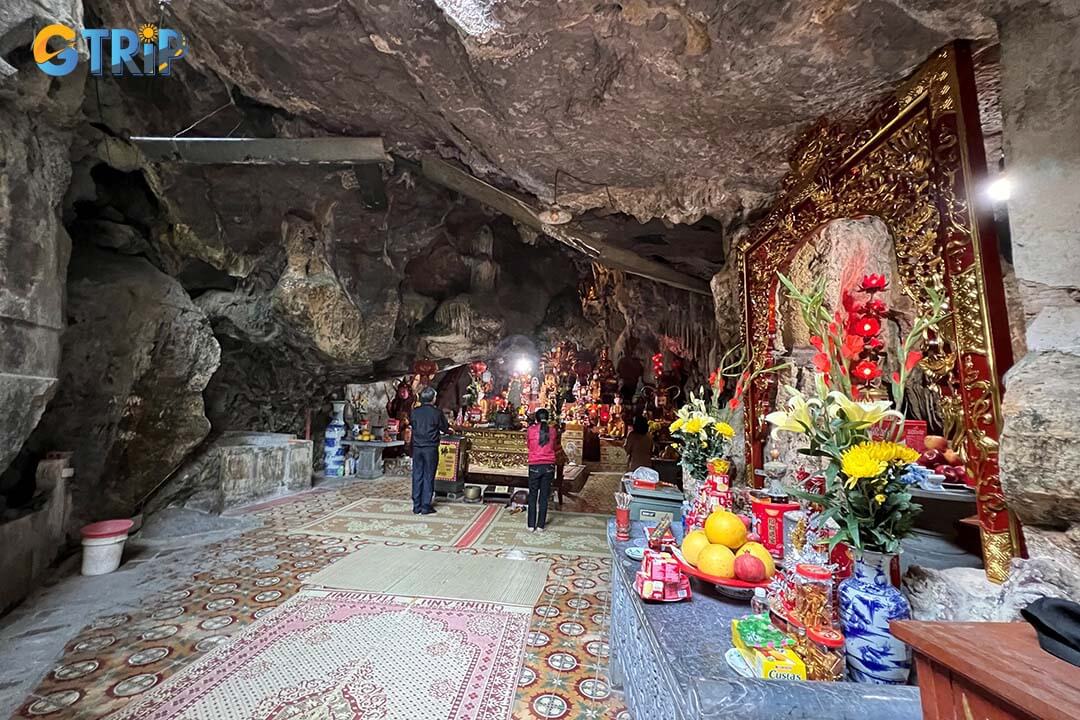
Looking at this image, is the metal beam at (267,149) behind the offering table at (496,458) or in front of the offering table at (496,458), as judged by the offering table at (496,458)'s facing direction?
in front

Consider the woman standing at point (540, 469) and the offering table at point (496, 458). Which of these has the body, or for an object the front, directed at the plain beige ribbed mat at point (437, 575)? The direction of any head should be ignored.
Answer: the offering table

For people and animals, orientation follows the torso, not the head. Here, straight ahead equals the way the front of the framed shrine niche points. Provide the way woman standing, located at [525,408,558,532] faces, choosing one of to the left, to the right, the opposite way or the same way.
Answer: to the right

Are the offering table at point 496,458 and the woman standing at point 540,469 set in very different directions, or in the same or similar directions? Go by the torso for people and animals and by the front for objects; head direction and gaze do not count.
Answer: very different directions

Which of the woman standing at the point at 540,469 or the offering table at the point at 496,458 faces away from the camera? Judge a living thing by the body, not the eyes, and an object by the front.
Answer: the woman standing

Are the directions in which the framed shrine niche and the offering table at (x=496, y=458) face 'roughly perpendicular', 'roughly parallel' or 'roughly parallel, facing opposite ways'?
roughly perpendicular

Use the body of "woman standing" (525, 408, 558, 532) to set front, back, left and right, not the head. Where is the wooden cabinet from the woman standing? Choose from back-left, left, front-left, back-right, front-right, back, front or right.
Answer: back

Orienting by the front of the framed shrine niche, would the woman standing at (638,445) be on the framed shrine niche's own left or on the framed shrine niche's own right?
on the framed shrine niche's own right

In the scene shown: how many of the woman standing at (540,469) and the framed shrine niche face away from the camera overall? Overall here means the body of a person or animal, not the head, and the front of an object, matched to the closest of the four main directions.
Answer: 1

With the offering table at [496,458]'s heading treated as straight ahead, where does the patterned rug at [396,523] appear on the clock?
The patterned rug is roughly at 1 o'clock from the offering table.

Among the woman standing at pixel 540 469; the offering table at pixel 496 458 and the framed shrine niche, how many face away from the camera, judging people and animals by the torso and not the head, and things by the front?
1

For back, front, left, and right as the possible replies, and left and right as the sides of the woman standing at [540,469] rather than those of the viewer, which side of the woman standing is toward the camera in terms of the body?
back

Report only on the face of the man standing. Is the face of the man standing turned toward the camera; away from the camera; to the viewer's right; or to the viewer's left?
away from the camera

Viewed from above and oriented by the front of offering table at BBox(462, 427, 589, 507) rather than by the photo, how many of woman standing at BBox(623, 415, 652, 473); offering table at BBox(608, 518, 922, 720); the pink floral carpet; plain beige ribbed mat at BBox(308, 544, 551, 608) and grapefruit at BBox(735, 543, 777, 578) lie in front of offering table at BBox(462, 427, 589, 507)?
4
